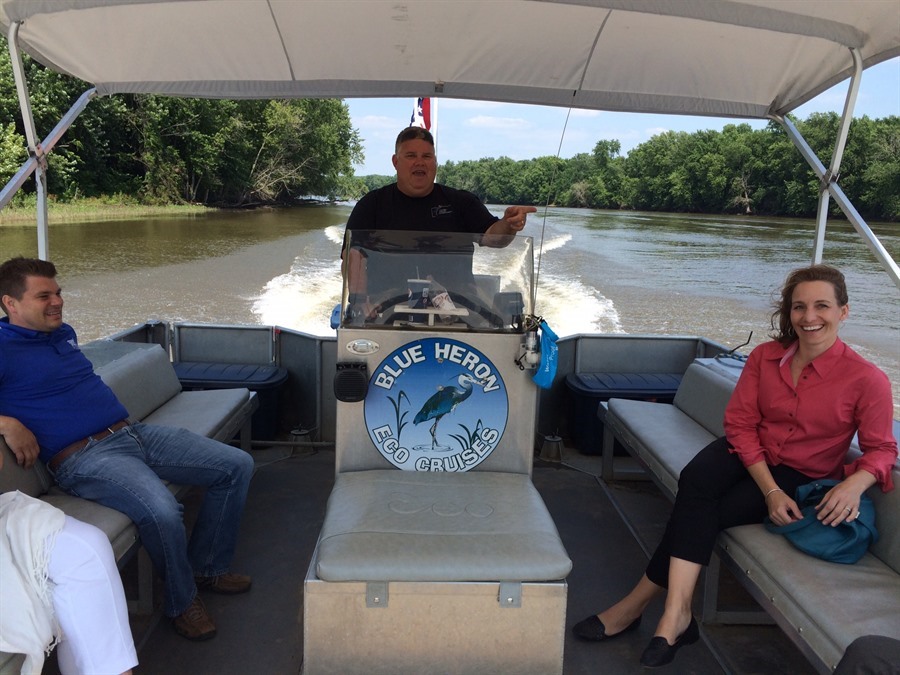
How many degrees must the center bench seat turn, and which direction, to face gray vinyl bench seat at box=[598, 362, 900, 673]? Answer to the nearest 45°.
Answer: approximately 90° to its left

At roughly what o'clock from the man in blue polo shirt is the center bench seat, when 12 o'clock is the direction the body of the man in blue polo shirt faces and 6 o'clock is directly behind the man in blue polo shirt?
The center bench seat is roughly at 12 o'clock from the man in blue polo shirt.

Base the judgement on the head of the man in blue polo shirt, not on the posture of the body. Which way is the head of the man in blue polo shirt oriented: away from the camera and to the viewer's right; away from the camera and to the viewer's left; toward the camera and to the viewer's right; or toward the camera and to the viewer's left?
toward the camera and to the viewer's right

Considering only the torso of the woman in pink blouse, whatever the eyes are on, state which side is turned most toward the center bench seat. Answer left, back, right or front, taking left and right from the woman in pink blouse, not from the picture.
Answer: front

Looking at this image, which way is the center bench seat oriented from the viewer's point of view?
toward the camera

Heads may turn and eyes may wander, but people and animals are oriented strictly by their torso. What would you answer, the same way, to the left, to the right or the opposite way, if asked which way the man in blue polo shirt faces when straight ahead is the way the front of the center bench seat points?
to the left

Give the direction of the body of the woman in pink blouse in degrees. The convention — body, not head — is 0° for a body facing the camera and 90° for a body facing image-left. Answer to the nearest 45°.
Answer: approximately 45°

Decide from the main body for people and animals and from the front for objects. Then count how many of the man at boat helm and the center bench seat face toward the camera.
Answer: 2

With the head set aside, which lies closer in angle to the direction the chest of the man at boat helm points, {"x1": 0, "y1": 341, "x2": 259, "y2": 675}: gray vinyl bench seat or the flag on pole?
the gray vinyl bench seat

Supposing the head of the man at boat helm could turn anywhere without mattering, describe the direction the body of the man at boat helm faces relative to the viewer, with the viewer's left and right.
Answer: facing the viewer

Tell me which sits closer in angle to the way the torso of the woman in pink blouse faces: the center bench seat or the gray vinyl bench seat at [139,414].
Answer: the center bench seat
